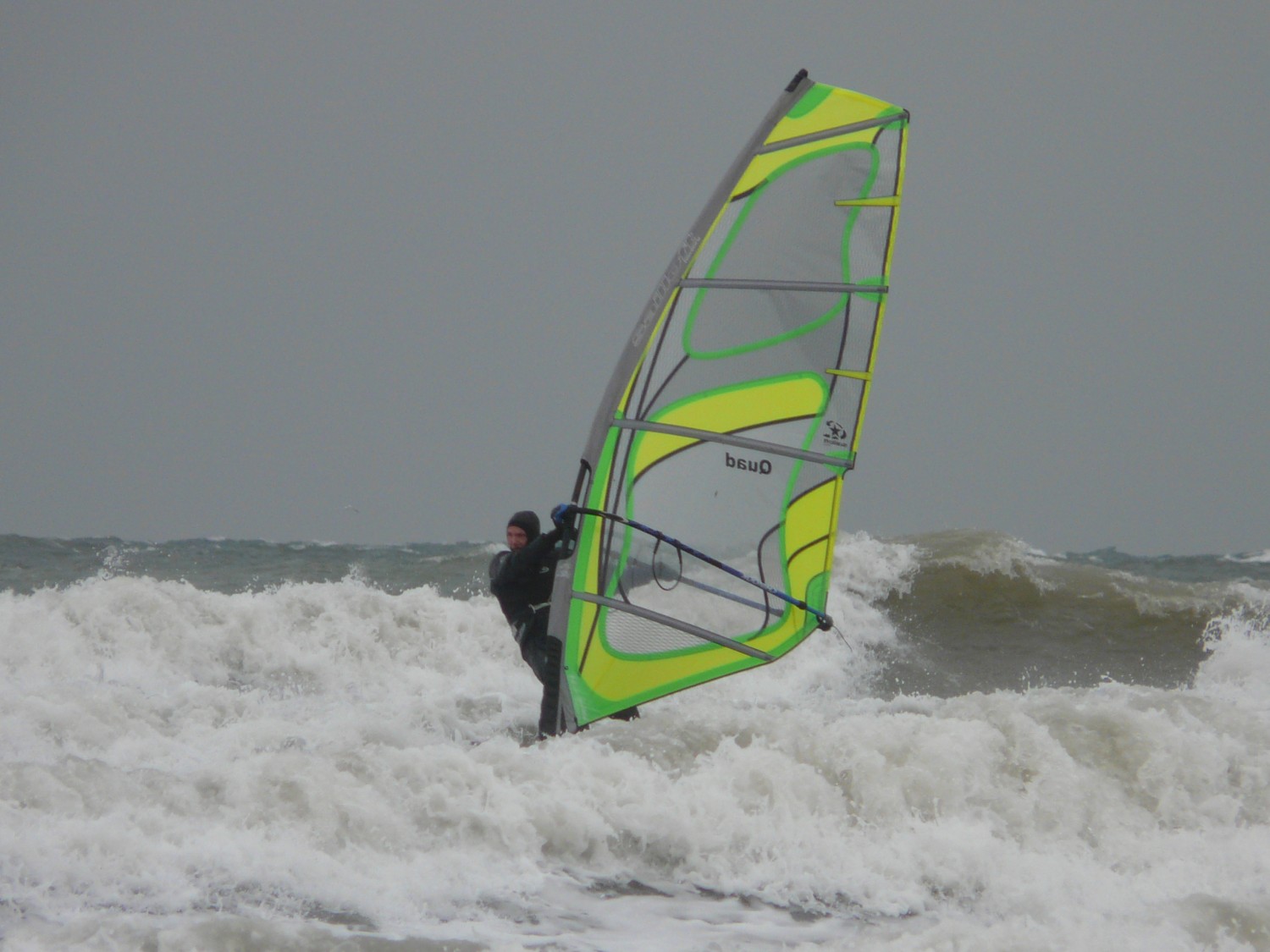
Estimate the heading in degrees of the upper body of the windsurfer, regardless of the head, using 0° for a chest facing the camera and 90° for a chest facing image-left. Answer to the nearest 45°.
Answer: approximately 315°
